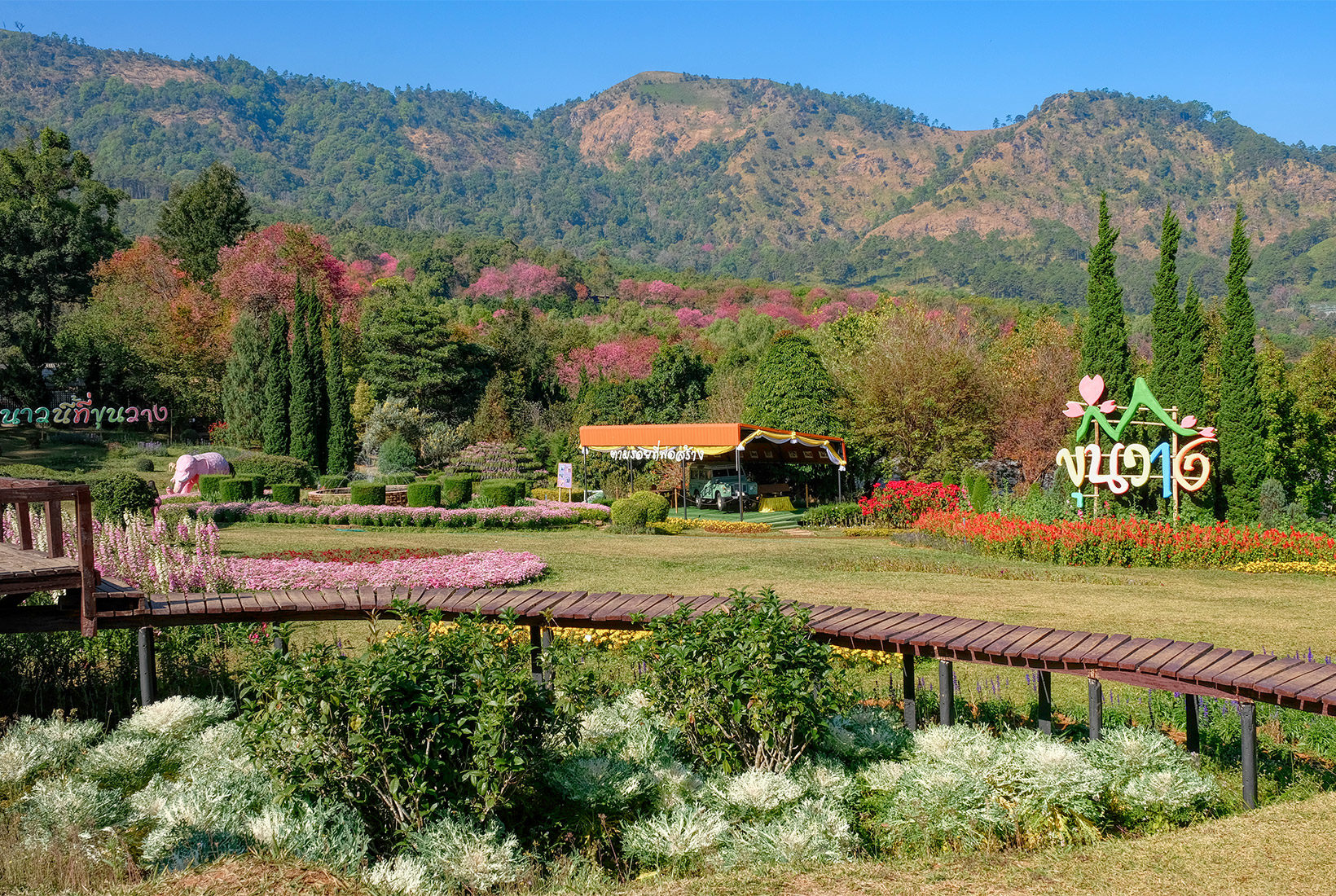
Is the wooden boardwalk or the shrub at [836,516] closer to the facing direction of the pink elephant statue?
the wooden boardwalk

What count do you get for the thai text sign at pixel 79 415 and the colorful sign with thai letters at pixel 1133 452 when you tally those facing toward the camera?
2

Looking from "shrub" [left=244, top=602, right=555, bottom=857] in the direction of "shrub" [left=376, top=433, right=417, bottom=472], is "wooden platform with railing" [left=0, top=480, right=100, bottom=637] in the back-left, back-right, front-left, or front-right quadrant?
front-left

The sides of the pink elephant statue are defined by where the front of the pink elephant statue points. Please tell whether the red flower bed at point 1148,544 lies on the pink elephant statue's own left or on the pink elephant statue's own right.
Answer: on the pink elephant statue's own left

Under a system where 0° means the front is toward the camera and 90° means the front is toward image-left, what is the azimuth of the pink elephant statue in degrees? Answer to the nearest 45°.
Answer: approximately 45°

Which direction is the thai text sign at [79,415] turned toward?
toward the camera

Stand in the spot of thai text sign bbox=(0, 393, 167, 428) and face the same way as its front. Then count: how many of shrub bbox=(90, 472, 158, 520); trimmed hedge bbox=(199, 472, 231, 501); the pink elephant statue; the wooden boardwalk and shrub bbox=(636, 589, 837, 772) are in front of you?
5

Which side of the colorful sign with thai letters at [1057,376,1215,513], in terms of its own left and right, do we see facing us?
front

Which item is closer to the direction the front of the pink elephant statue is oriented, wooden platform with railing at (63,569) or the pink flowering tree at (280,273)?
the wooden platform with railing

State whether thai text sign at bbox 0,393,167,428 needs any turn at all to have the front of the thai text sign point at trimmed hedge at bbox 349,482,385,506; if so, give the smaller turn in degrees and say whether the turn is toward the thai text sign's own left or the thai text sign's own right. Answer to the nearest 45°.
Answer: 0° — it already faces it

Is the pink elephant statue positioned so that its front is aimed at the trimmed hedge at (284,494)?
no

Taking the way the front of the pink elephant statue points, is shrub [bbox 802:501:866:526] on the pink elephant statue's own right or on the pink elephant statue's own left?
on the pink elephant statue's own left

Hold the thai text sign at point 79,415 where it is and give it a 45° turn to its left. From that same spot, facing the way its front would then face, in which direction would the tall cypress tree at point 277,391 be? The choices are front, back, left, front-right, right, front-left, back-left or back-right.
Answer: front

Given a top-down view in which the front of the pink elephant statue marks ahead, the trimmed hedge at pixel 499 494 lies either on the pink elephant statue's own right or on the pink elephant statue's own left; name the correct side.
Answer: on the pink elephant statue's own left

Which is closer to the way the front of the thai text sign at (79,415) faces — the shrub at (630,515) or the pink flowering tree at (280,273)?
the shrub

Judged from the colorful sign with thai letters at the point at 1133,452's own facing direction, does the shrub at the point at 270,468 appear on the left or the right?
on its right
